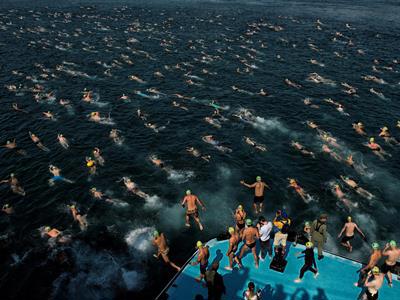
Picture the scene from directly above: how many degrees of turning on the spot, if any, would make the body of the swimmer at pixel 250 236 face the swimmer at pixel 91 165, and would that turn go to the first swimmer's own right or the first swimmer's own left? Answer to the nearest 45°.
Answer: approximately 45° to the first swimmer's own left

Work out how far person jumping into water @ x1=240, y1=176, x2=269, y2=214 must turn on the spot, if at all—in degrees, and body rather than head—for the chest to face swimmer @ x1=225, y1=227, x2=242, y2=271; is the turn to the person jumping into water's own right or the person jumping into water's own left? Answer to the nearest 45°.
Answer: approximately 180°

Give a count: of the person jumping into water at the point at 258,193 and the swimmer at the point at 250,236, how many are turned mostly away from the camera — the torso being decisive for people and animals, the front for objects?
2

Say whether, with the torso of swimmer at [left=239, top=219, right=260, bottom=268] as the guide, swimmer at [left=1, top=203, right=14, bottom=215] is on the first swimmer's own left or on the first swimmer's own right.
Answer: on the first swimmer's own left

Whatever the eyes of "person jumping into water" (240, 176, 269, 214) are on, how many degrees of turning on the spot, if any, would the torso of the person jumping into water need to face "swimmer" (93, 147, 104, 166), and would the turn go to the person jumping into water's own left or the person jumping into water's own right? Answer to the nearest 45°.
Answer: approximately 90° to the person jumping into water's own left

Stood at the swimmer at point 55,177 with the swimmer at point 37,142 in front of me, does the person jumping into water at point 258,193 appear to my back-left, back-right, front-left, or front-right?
back-right

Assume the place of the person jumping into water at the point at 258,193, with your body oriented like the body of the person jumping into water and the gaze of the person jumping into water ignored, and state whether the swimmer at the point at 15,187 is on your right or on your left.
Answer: on your left

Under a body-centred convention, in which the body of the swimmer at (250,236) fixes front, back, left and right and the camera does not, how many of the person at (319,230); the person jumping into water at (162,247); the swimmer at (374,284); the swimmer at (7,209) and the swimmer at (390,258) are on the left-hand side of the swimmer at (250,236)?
2

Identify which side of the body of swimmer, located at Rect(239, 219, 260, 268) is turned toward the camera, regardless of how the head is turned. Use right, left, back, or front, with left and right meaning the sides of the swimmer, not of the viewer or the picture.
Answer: back

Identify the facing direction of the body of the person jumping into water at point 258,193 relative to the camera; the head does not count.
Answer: away from the camera

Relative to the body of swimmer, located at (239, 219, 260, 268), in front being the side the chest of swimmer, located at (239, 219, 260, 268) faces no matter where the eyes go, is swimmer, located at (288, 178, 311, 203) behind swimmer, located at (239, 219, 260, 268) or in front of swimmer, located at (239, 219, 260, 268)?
in front

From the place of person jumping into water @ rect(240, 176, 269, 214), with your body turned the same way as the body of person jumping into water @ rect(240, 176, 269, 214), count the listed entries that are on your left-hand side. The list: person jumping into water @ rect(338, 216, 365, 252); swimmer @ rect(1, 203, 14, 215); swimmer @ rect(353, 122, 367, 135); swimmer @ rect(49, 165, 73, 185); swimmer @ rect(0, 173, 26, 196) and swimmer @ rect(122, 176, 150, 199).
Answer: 4

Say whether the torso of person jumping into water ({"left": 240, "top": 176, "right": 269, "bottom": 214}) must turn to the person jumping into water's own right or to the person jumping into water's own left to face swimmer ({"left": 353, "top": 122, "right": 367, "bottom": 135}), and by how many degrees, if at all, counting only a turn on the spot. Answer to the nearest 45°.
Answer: approximately 45° to the person jumping into water's own right

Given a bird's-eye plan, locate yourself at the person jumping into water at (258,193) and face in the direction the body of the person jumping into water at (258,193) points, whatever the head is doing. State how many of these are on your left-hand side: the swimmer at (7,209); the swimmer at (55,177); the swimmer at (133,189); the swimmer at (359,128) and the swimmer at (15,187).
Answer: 4

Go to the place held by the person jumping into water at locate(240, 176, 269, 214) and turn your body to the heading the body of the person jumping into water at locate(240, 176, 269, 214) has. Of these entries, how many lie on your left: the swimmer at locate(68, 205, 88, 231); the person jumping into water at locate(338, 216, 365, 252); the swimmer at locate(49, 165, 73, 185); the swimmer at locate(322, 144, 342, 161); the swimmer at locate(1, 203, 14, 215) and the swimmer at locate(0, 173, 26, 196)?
4

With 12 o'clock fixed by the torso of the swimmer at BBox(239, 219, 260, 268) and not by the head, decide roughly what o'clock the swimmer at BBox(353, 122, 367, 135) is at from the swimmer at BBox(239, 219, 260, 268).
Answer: the swimmer at BBox(353, 122, 367, 135) is roughly at 1 o'clock from the swimmer at BBox(239, 219, 260, 268).

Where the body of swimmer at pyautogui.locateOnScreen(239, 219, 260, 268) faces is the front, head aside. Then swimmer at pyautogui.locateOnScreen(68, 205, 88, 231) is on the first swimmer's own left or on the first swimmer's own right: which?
on the first swimmer's own left
